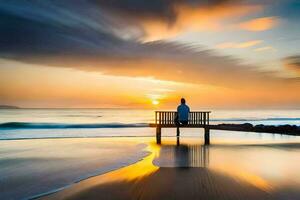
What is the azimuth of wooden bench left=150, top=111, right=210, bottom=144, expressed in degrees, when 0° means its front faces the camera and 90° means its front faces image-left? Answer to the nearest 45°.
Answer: approximately 180°
